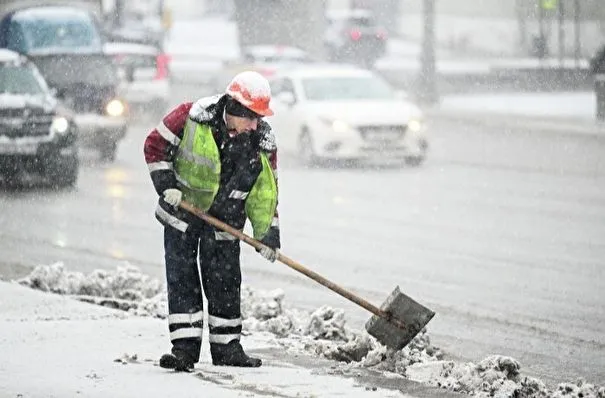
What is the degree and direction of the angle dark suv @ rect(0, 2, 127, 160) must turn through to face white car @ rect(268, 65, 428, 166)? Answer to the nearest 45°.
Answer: approximately 45° to its left

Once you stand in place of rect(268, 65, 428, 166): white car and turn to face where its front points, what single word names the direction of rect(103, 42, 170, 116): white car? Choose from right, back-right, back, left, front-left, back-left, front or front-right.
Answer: back

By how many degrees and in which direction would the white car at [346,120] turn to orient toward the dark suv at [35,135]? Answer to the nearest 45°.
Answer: approximately 90° to its right

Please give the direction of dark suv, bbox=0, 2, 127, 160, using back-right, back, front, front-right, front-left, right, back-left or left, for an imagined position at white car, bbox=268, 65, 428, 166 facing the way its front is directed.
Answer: back-right

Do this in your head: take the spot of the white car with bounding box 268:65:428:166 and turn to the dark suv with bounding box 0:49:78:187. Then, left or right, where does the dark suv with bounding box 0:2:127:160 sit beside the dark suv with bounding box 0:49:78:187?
right

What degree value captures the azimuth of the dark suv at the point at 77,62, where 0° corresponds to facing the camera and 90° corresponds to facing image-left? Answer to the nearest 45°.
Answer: approximately 315°

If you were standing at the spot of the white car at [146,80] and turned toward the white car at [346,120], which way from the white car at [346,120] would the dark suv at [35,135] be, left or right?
right

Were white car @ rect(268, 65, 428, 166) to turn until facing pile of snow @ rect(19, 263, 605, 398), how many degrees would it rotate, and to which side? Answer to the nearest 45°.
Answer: approximately 45° to its right

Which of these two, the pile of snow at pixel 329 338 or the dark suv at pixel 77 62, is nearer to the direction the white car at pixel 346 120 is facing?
the pile of snow
